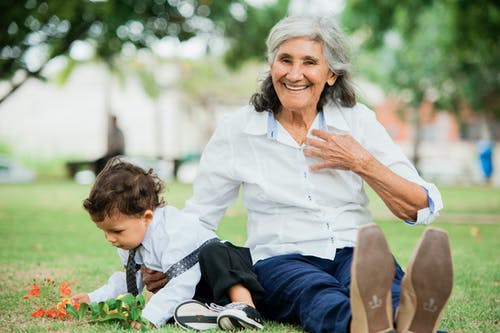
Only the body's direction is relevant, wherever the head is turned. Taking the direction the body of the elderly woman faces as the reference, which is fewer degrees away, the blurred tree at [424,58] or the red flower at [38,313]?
the red flower

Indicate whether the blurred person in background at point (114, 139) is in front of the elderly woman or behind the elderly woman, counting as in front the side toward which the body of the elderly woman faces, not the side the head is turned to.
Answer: behind

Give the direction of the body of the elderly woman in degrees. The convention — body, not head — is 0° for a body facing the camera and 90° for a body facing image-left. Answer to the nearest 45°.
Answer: approximately 0°

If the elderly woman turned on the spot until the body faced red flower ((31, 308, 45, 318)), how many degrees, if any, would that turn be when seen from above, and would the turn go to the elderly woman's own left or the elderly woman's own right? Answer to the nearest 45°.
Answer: approximately 90° to the elderly woman's own right

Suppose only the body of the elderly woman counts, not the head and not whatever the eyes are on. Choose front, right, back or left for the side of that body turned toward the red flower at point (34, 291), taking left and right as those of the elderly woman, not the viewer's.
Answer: right

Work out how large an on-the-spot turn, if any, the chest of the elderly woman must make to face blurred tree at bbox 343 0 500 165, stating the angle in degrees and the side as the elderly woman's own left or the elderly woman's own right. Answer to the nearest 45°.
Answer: approximately 180°
